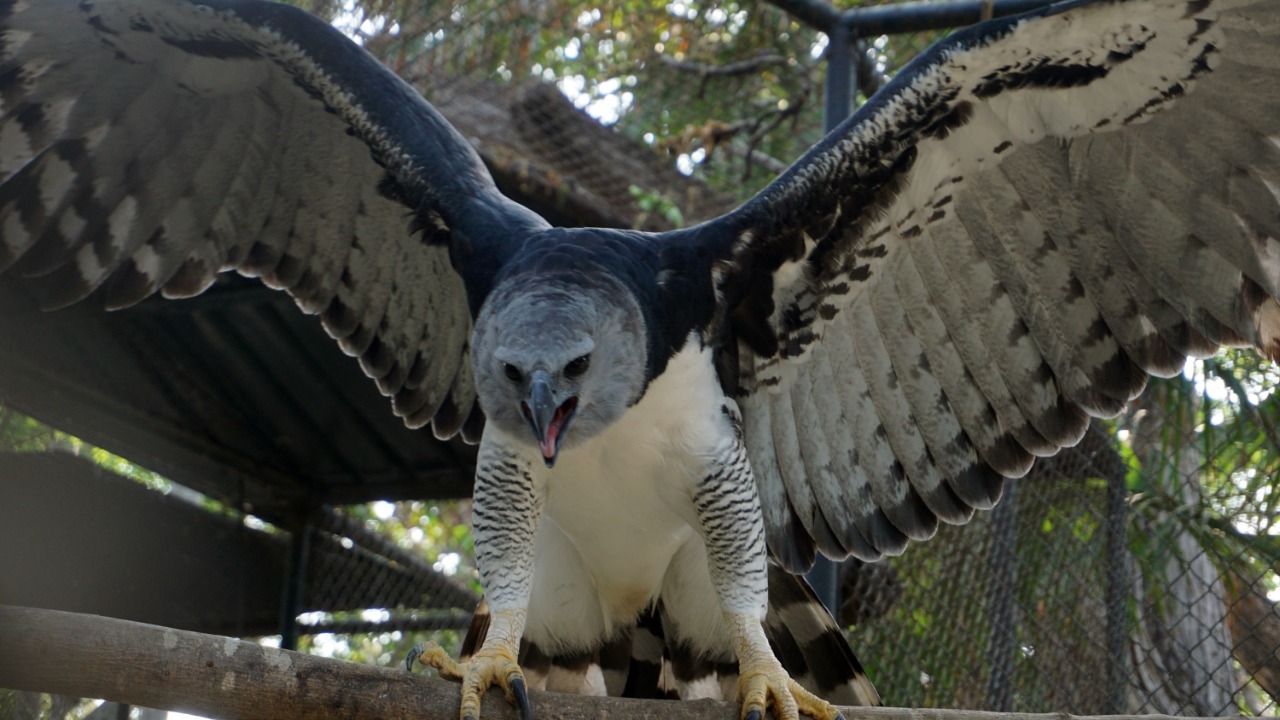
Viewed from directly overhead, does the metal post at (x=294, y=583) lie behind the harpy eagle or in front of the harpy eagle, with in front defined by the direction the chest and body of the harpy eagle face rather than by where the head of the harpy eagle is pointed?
behind

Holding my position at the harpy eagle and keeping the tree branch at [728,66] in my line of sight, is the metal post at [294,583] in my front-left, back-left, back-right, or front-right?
front-left

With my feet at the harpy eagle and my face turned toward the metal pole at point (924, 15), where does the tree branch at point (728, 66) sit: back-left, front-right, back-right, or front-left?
front-left

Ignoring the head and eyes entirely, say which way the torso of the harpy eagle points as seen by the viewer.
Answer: toward the camera

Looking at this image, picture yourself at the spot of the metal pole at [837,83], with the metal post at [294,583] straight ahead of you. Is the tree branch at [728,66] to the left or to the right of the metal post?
right
